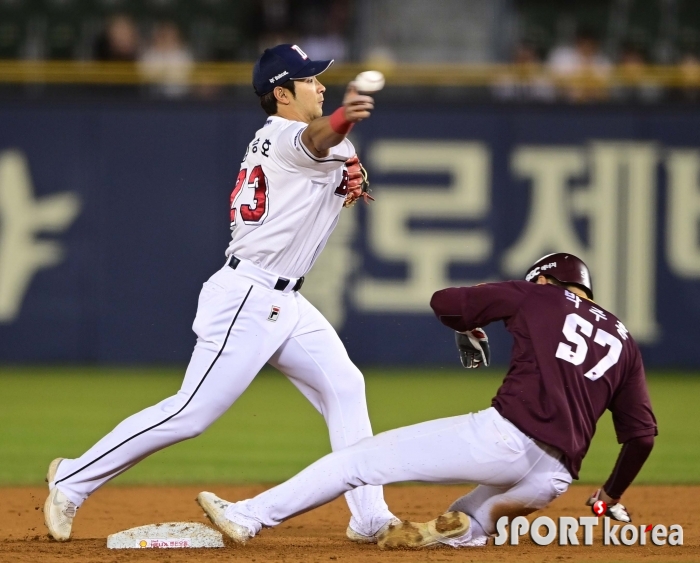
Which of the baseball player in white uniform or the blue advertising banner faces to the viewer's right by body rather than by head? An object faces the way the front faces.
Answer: the baseball player in white uniform

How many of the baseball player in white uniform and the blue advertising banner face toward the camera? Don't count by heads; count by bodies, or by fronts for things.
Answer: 1

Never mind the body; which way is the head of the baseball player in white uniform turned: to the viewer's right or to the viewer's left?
to the viewer's right

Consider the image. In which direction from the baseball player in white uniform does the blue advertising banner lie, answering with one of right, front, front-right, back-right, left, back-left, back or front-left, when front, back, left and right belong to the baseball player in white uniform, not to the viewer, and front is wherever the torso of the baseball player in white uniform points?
left

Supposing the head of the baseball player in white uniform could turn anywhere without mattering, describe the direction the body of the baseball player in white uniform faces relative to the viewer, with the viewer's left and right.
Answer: facing to the right of the viewer

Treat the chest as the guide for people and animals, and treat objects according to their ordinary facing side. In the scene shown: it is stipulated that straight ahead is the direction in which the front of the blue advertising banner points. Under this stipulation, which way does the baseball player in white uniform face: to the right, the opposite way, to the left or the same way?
to the left

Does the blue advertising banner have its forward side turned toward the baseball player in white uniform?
yes
